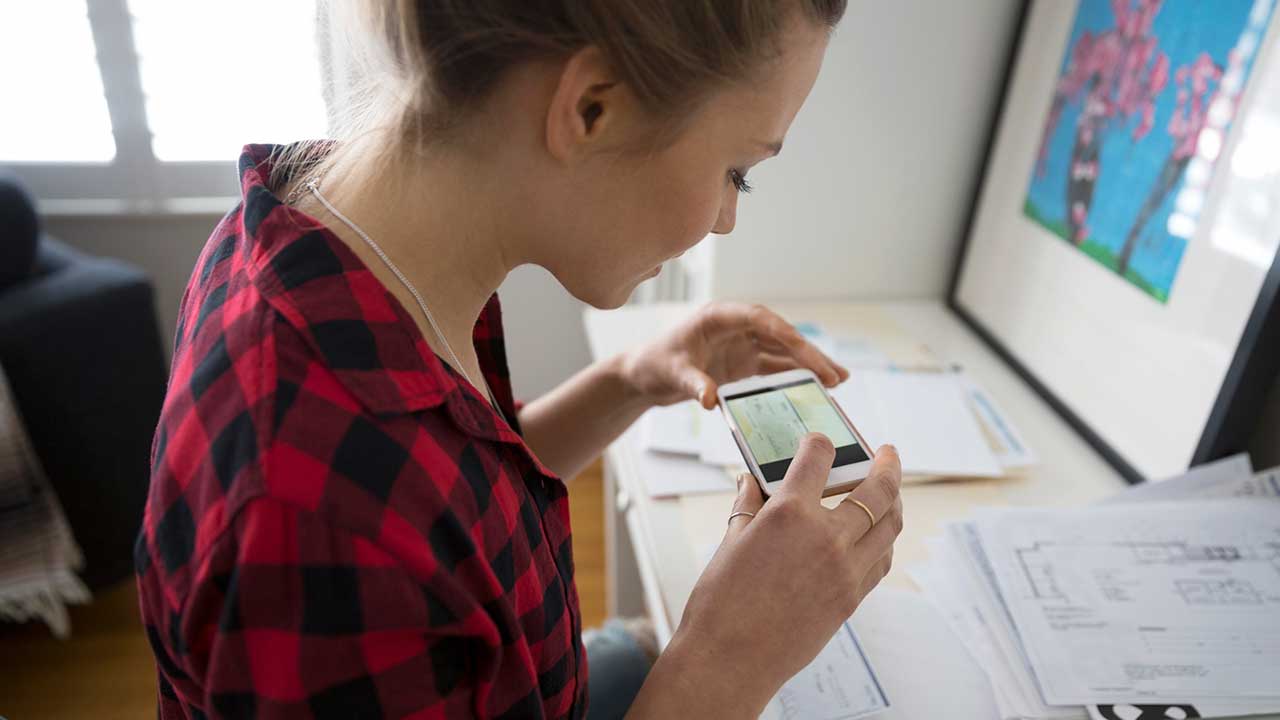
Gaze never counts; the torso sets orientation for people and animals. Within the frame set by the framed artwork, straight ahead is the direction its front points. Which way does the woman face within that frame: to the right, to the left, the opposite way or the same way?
the opposite way

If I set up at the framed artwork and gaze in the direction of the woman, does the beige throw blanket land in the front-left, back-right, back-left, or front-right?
front-right

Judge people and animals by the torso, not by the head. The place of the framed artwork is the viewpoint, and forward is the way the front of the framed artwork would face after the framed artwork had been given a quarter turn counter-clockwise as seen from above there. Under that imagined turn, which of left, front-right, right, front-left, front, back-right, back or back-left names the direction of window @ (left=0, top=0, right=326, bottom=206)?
back-right

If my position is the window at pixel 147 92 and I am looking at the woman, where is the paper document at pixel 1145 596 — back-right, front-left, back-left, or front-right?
front-left

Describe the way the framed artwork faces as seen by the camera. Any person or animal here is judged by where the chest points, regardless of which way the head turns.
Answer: facing the viewer and to the left of the viewer

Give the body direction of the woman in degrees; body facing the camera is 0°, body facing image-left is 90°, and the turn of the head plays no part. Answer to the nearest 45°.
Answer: approximately 270°

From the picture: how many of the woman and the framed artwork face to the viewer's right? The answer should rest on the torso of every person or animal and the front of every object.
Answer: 1

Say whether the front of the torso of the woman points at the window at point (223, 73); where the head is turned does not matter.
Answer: no
